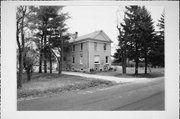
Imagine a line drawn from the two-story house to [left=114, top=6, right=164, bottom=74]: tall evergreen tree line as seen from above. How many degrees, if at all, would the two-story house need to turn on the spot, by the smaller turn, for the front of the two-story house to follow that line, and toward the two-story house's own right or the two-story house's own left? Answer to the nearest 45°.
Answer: approximately 45° to the two-story house's own left

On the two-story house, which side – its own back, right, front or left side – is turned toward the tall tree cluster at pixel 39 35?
right

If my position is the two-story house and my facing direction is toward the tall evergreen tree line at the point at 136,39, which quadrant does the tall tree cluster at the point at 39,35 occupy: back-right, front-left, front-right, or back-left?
back-right

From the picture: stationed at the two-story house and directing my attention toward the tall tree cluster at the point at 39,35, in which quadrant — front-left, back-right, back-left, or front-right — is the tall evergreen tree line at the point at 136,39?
back-left

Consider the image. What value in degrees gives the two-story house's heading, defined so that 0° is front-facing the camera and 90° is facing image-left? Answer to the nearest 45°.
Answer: approximately 315°
